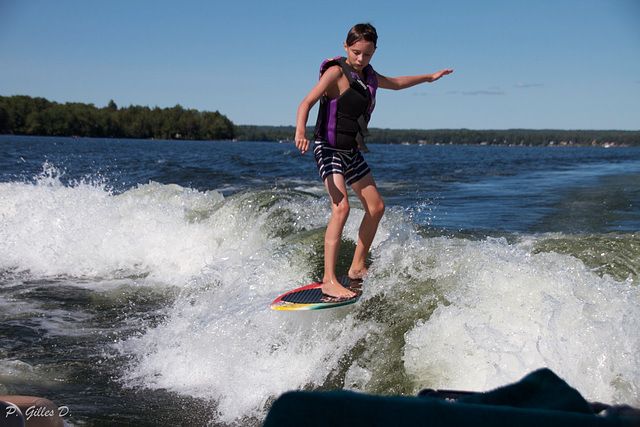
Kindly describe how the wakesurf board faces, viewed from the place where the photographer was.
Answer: facing the viewer and to the left of the viewer

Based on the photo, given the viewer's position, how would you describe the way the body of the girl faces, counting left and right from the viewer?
facing the viewer and to the right of the viewer
